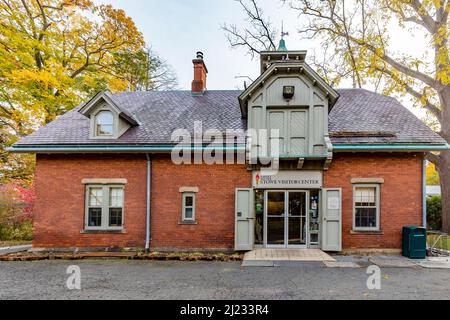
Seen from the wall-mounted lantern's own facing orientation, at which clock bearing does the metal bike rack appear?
The metal bike rack is roughly at 8 o'clock from the wall-mounted lantern.

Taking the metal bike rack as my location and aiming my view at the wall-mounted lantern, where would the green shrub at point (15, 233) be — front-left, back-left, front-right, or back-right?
front-right

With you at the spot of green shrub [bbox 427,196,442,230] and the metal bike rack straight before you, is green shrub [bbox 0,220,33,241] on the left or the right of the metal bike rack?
right

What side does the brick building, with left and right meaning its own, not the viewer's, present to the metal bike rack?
left

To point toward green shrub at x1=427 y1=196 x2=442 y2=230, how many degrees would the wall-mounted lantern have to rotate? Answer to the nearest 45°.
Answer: approximately 135° to its left

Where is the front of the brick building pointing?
toward the camera

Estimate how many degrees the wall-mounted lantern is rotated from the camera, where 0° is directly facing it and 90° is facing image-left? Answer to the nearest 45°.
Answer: approximately 0°

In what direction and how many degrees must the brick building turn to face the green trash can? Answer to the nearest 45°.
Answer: approximately 90° to its left

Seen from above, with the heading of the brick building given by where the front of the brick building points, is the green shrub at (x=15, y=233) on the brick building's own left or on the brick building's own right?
on the brick building's own right
